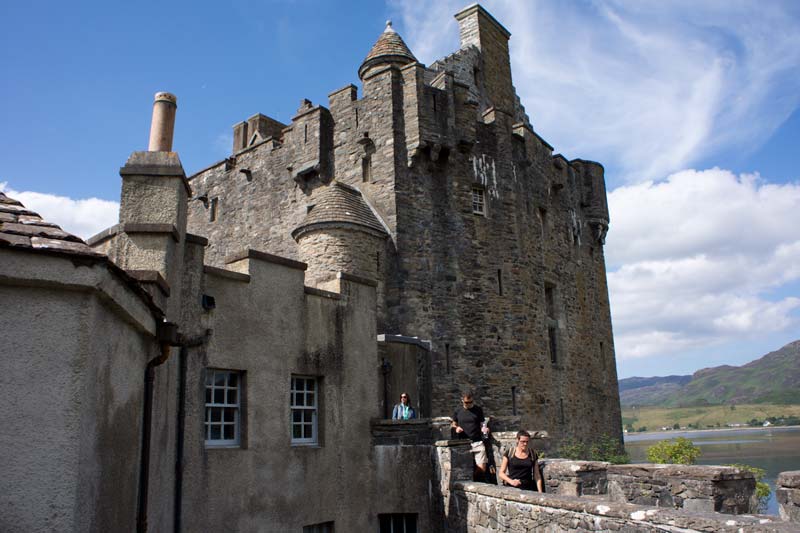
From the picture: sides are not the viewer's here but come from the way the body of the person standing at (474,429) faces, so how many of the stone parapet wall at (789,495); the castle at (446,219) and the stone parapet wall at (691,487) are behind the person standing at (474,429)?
1

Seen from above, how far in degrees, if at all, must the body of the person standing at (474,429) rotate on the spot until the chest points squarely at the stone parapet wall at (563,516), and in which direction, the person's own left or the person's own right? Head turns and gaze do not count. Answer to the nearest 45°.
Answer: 0° — they already face it

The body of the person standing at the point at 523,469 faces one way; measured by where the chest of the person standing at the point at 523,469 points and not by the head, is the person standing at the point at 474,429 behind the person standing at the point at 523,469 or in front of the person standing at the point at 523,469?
behind

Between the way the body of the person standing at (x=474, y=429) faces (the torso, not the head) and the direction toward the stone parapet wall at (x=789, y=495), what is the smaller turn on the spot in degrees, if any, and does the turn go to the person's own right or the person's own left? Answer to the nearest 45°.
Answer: approximately 45° to the person's own left

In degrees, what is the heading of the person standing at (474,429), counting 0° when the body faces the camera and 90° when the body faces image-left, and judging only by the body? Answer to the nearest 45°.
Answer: approximately 0°

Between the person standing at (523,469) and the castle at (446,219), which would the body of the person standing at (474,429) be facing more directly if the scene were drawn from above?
the person standing

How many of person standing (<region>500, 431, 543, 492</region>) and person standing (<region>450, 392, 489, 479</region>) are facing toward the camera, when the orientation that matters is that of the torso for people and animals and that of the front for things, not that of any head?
2

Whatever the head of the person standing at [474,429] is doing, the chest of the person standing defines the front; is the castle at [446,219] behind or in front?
behind

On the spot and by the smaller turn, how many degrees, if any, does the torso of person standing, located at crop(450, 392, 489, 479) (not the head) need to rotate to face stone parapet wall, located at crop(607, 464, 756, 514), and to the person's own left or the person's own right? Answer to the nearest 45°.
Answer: approximately 45° to the person's own left

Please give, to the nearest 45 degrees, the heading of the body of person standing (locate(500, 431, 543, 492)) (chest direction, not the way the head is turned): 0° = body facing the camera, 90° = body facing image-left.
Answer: approximately 0°

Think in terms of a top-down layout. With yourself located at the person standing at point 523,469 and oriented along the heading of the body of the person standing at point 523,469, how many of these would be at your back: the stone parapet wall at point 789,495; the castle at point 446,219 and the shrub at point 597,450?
2

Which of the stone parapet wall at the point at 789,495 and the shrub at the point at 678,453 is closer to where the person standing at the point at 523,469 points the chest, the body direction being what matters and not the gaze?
the stone parapet wall

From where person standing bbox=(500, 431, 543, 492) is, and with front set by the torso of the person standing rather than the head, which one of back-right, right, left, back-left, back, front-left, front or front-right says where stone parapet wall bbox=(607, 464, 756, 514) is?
left
